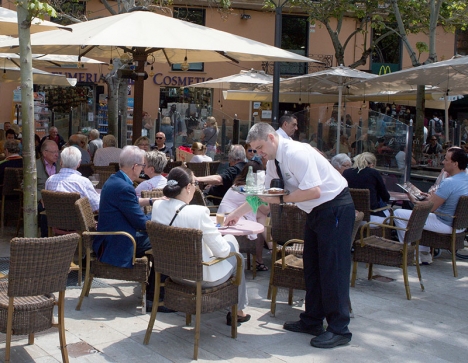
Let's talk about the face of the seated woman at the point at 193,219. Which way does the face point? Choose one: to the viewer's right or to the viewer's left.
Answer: to the viewer's right

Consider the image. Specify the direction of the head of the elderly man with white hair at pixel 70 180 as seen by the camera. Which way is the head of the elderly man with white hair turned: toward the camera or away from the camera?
away from the camera

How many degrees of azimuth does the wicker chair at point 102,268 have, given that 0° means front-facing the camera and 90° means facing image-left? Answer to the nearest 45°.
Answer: approximately 270°

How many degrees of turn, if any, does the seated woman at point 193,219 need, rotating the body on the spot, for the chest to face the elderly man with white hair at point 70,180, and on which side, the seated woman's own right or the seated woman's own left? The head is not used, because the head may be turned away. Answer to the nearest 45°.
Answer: approximately 90° to the seated woman's own left

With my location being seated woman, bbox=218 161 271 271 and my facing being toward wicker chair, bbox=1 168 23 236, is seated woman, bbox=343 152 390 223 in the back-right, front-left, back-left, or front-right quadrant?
back-right

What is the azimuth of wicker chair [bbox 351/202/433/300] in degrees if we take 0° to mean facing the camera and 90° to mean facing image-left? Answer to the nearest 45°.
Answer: approximately 135°

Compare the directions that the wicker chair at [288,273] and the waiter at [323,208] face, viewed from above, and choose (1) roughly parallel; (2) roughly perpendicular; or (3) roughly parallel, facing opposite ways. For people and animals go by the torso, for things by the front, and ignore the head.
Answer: roughly parallel

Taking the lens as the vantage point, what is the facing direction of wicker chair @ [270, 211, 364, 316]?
facing to the left of the viewer

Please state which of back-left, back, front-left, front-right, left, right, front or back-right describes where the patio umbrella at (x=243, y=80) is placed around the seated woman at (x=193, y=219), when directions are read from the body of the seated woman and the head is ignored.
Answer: front-left

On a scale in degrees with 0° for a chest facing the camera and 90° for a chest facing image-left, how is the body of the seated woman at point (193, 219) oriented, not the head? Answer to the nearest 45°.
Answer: approximately 225°
